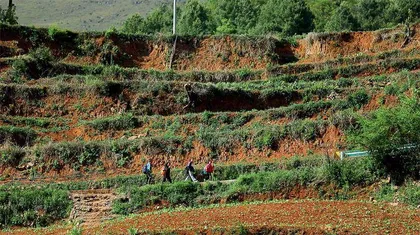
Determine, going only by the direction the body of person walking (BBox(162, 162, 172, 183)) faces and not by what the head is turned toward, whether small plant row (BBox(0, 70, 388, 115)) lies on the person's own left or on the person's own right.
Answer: on the person's own right

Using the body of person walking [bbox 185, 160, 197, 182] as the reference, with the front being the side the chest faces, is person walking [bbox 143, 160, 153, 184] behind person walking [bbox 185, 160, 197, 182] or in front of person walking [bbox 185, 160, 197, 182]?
in front

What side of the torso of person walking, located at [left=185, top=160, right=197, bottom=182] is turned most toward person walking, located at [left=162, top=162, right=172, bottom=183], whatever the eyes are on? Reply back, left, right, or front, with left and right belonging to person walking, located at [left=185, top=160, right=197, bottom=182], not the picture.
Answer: front

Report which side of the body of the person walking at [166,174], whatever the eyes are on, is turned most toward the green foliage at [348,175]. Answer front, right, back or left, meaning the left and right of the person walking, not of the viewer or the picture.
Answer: front

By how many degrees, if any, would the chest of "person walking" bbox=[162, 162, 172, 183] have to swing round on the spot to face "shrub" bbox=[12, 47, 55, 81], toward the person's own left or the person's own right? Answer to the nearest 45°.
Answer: approximately 45° to the person's own right
